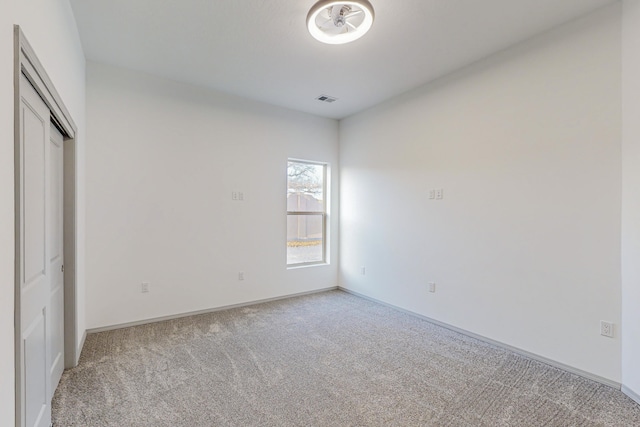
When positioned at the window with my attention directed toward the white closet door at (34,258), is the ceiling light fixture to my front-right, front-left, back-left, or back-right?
front-left

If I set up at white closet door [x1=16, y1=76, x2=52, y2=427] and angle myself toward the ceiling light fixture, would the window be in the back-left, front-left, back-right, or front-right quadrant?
front-left

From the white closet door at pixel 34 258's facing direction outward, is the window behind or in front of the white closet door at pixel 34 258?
in front

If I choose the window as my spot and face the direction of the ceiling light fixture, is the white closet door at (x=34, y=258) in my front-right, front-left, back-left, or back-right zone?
front-right

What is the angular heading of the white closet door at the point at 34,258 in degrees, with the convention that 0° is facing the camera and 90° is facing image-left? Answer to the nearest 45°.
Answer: approximately 270°

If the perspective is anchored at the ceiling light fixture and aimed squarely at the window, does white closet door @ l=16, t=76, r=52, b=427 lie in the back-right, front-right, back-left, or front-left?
back-left

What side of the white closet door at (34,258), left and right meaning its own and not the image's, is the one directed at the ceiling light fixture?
front
